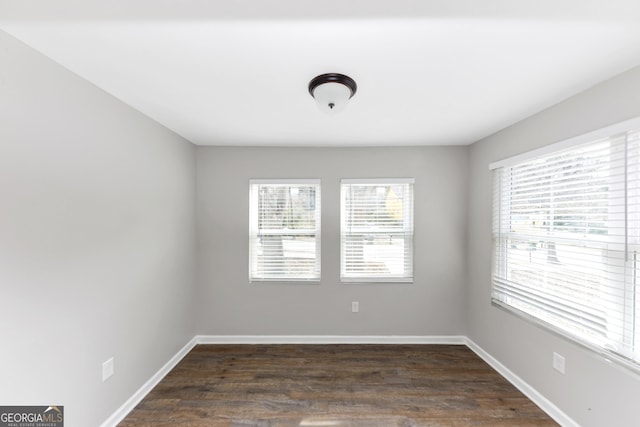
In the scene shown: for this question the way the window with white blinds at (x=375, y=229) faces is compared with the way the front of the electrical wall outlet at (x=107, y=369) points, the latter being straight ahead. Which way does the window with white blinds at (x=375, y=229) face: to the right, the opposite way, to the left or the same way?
to the right

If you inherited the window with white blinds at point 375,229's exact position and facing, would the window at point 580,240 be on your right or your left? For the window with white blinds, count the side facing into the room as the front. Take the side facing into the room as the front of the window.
on your left

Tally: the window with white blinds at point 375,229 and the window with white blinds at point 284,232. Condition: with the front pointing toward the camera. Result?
2

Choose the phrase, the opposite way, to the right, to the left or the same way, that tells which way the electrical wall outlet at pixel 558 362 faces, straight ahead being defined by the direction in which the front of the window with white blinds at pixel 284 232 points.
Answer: to the right

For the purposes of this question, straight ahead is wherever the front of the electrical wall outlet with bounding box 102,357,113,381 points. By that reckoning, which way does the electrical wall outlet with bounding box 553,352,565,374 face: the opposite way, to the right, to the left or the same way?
the opposite way

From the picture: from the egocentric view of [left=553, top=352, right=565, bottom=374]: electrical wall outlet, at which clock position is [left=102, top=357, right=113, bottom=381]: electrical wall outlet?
[left=102, top=357, right=113, bottom=381]: electrical wall outlet is roughly at 12 o'clock from [left=553, top=352, right=565, bottom=374]: electrical wall outlet.

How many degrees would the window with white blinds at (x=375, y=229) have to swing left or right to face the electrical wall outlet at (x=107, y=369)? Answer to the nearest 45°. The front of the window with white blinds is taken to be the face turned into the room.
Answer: approximately 45° to its right

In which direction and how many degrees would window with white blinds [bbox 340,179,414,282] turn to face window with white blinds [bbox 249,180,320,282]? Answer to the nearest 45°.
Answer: approximately 90° to its right
